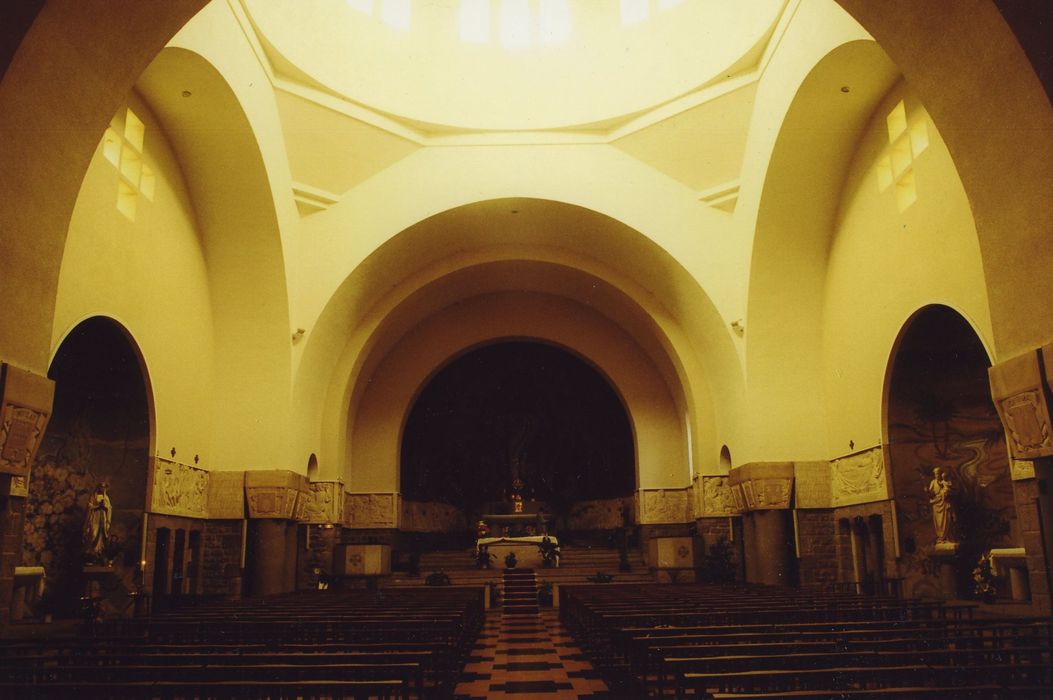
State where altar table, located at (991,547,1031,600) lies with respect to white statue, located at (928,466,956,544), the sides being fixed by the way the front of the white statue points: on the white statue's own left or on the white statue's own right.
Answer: on the white statue's own left

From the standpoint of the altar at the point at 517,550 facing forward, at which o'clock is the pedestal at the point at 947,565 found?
The pedestal is roughly at 11 o'clock from the altar.

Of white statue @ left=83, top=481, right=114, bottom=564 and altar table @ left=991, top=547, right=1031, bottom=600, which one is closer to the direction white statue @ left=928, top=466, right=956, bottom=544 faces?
the white statue

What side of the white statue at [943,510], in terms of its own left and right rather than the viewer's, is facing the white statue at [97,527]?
front

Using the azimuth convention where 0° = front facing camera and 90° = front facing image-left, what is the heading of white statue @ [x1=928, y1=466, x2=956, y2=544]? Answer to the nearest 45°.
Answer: approximately 45°

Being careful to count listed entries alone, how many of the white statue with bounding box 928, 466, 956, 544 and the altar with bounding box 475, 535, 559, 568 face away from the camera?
0

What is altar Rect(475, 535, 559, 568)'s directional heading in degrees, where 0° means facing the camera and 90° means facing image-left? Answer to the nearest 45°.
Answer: approximately 0°

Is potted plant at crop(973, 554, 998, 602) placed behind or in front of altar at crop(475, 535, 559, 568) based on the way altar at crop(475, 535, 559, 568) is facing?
in front
